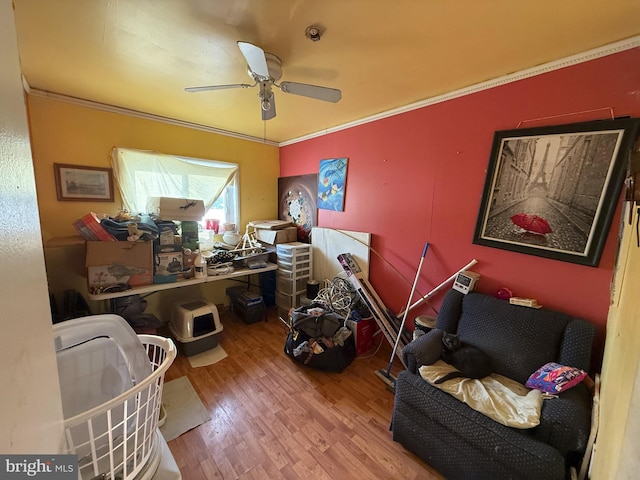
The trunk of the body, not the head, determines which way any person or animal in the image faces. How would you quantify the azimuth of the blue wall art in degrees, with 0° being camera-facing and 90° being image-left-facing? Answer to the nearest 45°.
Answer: approximately 45°

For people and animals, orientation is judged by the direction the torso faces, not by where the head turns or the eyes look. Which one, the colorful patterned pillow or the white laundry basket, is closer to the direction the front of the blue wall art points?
the white laundry basket

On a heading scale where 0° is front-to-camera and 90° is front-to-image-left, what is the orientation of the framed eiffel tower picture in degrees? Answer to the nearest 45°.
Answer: approximately 45°

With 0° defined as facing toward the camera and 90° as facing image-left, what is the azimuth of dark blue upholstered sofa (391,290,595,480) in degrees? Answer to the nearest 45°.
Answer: approximately 45°
